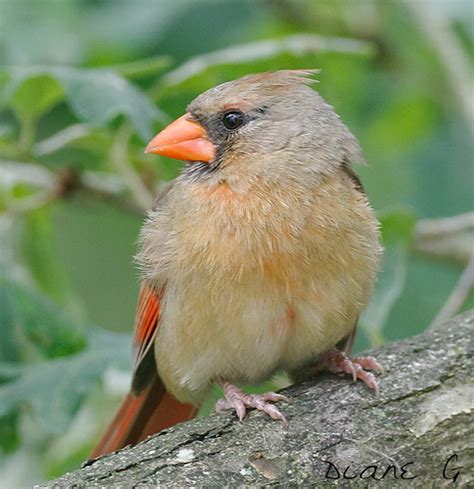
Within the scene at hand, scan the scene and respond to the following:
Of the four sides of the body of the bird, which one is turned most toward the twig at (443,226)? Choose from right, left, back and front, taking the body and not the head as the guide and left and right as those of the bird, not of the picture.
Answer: left

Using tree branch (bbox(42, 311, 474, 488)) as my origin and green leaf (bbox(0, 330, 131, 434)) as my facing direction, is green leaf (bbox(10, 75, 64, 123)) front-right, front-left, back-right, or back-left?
front-right

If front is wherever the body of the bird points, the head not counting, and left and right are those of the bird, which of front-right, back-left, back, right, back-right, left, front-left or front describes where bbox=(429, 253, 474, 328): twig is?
left

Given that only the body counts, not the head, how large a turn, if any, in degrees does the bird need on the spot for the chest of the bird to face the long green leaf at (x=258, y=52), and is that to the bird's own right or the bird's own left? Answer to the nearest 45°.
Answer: approximately 135° to the bird's own left

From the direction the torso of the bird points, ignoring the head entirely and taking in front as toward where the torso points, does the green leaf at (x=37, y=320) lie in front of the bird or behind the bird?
behind

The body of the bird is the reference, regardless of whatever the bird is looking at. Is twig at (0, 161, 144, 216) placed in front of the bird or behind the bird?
behind
